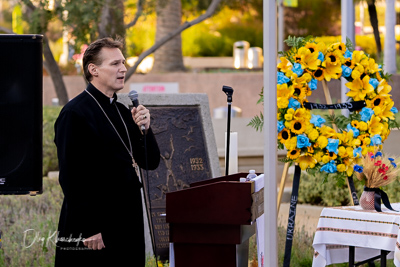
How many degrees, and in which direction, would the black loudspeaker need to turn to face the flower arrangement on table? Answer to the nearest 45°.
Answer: approximately 90° to its left

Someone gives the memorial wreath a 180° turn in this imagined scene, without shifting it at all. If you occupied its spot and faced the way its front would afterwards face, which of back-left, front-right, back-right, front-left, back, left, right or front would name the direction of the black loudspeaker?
back-left

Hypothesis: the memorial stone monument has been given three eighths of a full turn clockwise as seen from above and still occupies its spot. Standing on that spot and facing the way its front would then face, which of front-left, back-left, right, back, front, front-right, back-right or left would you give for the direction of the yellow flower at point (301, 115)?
back

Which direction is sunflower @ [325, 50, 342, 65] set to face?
toward the camera

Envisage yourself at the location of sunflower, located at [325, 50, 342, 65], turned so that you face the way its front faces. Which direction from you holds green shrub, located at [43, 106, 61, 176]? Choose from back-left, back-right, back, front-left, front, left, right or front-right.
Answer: back-right

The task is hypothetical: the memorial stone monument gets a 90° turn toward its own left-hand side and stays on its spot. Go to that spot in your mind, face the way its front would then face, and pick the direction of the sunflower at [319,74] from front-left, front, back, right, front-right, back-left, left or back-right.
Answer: front-right

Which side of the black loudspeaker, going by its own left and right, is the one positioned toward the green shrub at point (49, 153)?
back
